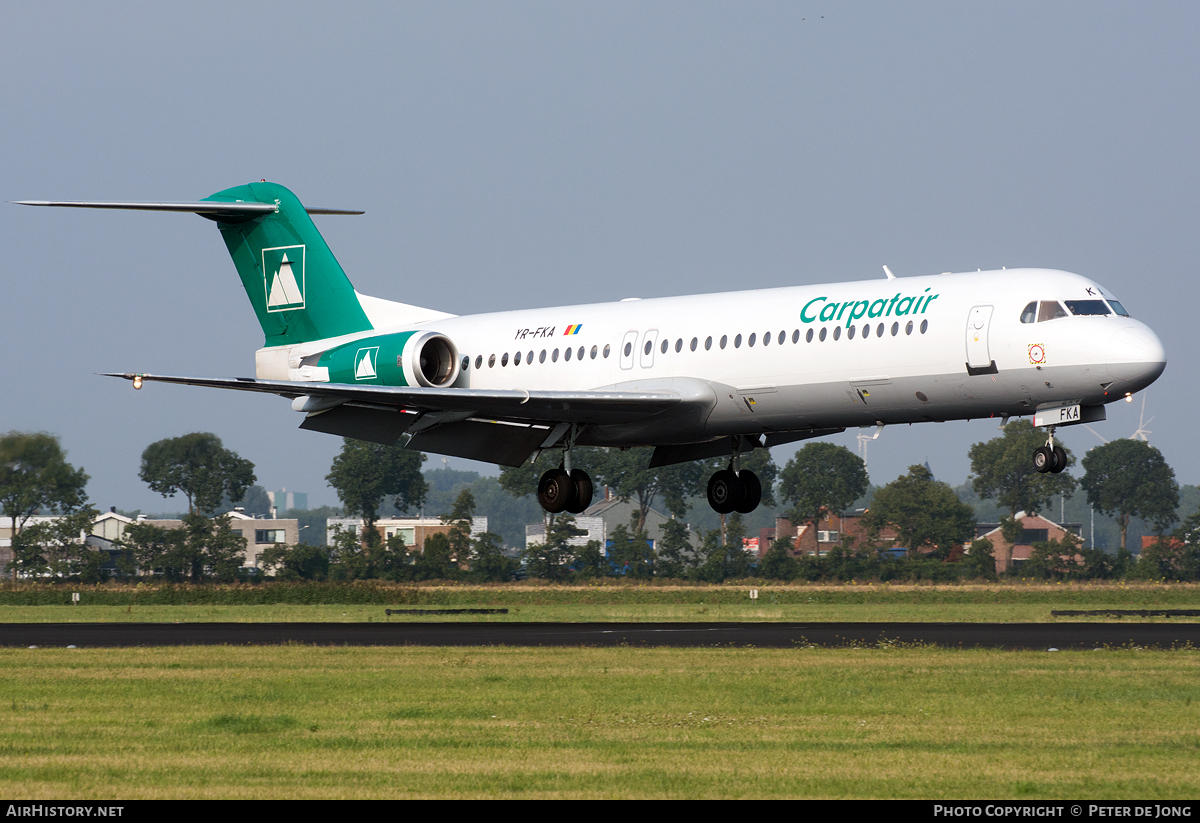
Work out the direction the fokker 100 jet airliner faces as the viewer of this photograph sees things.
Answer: facing the viewer and to the right of the viewer
